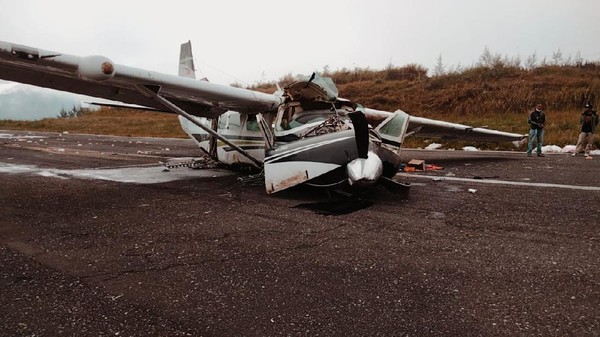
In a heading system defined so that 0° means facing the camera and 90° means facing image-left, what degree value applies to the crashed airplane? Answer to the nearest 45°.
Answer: approximately 315°

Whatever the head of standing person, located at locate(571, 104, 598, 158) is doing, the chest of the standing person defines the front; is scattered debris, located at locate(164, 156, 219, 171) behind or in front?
in front

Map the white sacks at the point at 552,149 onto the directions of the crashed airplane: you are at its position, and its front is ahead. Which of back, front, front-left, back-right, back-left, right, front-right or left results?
left

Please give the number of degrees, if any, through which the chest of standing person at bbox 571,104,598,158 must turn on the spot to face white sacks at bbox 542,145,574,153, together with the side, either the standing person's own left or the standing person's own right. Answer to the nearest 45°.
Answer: approximately 90° to the standing person's own right

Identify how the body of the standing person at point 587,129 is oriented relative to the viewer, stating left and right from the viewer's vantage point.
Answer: facing the viewer and to the left of the viewer

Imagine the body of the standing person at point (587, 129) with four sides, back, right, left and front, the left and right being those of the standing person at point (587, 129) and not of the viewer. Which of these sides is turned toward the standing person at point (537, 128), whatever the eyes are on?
right

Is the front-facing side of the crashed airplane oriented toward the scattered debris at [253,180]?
no

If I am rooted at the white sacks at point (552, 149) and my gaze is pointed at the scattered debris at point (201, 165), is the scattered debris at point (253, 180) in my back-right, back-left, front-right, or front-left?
front-left

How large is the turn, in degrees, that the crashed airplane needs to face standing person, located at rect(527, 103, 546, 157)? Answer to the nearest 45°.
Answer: approximately 90° to its left

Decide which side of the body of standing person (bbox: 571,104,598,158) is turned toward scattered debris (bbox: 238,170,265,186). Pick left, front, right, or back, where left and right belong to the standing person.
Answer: front

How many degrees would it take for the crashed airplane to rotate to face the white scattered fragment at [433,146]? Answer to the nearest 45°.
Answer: approximately 90° to its left
